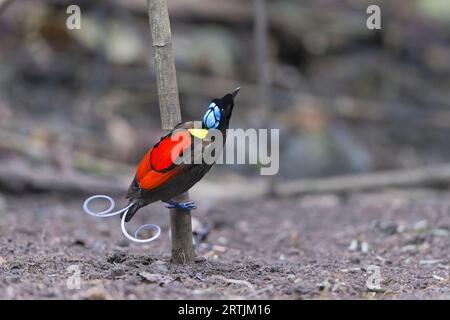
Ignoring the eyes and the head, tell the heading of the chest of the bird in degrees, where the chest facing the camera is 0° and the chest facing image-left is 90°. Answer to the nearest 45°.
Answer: approximately 270°

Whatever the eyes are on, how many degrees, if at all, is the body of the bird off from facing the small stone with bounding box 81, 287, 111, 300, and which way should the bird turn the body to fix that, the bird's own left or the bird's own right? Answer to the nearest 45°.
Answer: approximately 135° to the bird's own right
